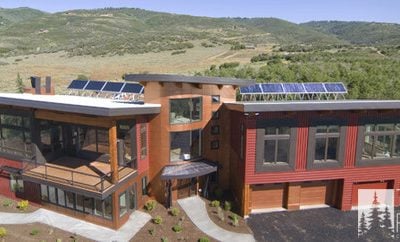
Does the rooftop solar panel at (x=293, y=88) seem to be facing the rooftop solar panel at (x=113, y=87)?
no

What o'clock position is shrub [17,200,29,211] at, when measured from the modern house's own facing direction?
The shrub is roughly at 3 o'clock from the modern house.

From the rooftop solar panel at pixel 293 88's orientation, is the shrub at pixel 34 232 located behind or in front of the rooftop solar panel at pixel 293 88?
in front

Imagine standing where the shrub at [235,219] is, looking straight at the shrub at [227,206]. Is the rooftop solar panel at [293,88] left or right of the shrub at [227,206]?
right

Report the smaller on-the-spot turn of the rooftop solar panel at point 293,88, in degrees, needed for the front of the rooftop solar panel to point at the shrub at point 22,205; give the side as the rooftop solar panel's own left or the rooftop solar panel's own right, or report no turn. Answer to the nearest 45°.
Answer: approximately 45° to the rooftop solar panel's own right

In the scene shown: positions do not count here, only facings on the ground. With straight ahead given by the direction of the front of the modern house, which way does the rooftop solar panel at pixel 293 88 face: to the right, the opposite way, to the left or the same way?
the same way

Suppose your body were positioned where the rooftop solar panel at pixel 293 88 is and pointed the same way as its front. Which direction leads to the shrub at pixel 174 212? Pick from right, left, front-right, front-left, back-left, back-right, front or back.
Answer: front-right

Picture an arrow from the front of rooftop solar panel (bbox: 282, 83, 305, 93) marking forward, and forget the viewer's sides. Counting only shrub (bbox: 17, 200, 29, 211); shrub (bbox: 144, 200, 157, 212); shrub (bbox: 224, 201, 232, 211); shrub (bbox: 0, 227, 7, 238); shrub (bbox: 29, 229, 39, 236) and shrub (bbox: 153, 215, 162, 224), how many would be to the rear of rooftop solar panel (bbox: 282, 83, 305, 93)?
0

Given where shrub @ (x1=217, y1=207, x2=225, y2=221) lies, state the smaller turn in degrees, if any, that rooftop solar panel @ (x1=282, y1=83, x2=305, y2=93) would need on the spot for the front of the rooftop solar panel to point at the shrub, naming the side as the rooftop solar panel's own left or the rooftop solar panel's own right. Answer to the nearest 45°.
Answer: approximately 45° to the rooftop solar panel's own right

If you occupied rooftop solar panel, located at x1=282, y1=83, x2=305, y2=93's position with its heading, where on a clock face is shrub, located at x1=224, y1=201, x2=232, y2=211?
The shrub is roughly at 1 o'clock from the rooftop solar panel.

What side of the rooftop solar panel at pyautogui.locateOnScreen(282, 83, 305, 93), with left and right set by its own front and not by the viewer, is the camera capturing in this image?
front

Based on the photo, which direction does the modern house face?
toward the camera

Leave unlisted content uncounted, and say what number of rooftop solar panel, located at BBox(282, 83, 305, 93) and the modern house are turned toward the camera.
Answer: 2

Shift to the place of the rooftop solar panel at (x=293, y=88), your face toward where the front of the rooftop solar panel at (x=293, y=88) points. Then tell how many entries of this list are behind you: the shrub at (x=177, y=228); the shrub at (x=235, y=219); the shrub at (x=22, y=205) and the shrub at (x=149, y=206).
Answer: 0

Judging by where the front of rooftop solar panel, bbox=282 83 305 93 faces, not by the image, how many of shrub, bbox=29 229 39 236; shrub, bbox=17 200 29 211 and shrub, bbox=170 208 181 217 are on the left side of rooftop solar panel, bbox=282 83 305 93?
0
